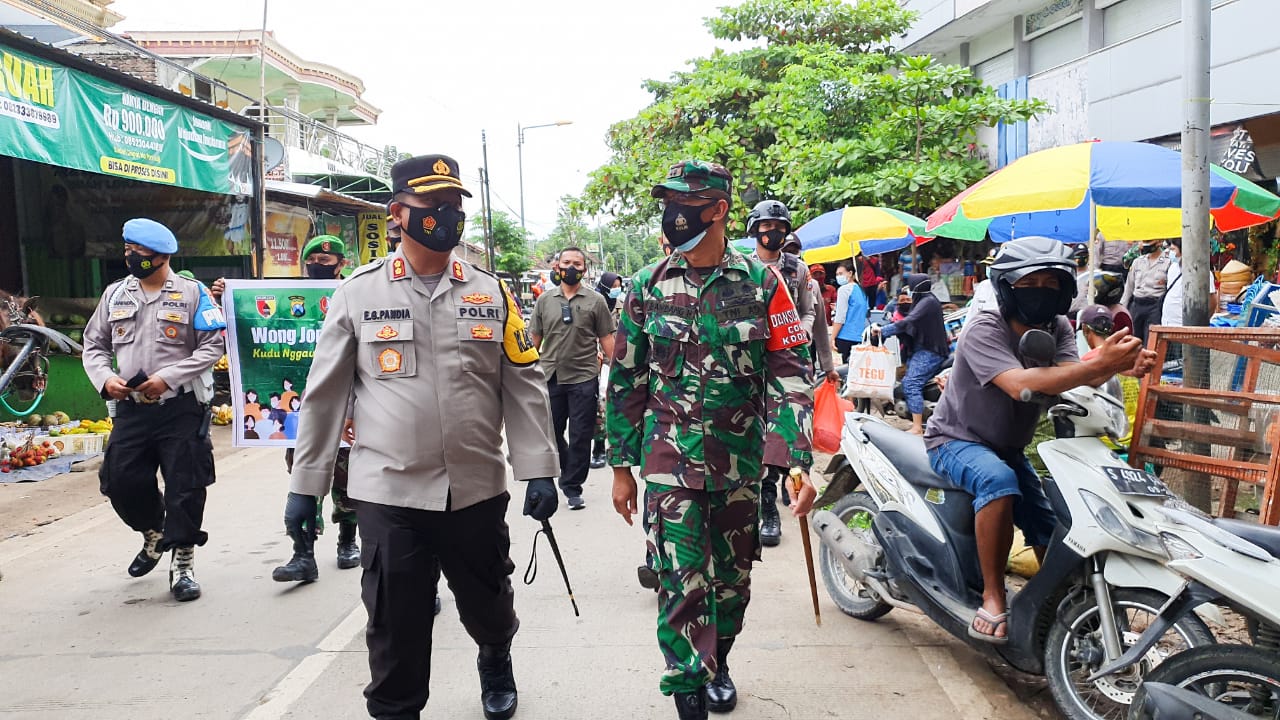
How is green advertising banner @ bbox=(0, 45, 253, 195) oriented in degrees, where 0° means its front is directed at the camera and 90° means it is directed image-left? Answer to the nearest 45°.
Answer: approximately 315°

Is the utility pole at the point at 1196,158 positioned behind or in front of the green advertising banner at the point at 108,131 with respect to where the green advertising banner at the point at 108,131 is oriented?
in front

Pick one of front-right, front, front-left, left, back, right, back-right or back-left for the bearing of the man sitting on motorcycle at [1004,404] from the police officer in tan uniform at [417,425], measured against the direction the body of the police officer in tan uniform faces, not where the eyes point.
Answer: left

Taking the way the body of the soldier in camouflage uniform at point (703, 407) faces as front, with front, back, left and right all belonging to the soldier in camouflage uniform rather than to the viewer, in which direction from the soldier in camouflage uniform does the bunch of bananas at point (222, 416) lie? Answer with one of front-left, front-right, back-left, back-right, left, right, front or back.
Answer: back-right

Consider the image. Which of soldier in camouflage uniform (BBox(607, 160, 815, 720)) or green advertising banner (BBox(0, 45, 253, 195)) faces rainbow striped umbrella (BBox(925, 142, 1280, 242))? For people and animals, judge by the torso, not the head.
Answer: the green advertising banner

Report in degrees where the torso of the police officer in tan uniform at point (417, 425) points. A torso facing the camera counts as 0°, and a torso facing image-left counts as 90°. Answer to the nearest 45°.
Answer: approximately 0°

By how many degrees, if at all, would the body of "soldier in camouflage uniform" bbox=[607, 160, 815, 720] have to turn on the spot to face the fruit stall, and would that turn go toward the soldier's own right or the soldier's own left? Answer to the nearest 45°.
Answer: approximately 135° to the soldier's own right

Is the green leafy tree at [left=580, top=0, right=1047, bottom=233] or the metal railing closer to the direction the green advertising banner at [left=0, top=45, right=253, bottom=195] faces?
the green leafy tree

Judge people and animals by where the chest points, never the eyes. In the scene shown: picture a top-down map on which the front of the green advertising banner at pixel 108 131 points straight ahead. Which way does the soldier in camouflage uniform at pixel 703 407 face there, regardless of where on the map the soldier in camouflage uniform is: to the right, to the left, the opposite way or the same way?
to the right

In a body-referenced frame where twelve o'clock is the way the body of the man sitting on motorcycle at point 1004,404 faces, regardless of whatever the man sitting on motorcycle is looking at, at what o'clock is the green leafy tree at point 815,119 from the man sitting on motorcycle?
The green leafy tree is roughly at 7 o'clock from the man sitting on motorcycle.

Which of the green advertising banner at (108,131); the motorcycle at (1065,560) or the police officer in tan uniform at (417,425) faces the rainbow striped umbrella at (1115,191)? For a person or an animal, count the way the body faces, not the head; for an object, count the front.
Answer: the green advertising banner

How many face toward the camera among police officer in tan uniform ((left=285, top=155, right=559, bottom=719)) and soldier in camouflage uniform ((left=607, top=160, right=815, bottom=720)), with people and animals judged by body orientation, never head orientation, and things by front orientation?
2
